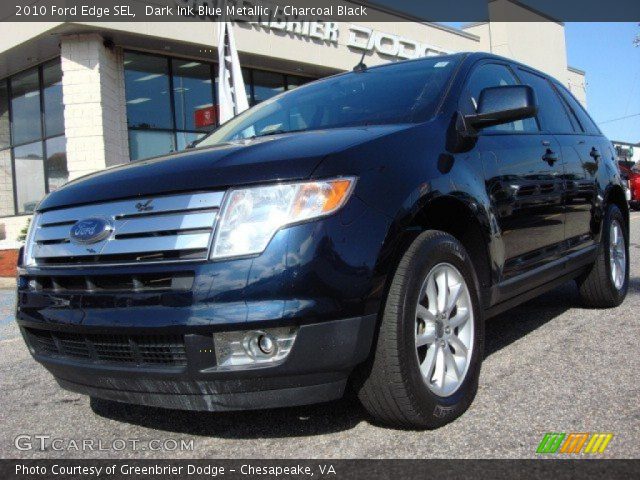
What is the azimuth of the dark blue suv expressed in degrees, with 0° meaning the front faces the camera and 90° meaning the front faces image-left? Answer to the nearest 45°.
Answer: approximately 45°

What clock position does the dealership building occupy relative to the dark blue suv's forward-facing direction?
The dealership building is roughly at 4 o'clock from the dark blue suv.

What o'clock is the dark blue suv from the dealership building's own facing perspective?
The dark blue suv is roughly at 1 o'clock from the dealership building.

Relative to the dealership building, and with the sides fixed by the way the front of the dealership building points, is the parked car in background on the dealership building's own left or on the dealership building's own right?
on the dealership building's own left

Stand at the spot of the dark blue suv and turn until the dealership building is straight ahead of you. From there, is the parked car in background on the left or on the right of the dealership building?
right

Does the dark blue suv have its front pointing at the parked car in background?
no

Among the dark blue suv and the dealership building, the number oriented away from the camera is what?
0

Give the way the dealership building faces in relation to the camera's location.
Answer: facing the viewer and to the right of the viewer
